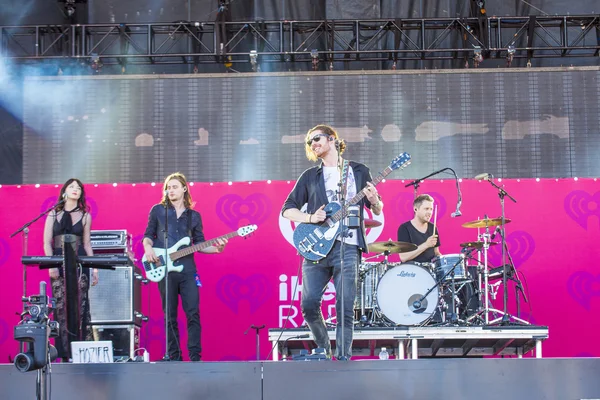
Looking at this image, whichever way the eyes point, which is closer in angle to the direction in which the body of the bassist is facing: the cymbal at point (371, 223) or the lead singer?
the lead singer

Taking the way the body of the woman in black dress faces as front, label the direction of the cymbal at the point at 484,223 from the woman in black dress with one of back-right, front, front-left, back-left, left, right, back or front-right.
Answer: left

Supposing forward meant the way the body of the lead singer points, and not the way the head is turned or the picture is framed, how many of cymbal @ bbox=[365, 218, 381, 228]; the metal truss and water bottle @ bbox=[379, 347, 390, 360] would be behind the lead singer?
3

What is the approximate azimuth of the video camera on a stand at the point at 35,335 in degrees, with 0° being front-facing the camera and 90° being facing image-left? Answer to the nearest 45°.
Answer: approximately 45°

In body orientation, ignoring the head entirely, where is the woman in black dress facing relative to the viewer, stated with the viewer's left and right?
facing the viewer

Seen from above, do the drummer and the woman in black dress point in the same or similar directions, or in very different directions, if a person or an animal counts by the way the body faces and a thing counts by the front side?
same or similar directions

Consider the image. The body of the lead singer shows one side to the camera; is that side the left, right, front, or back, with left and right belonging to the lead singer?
front

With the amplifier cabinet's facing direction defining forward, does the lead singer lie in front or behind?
in front

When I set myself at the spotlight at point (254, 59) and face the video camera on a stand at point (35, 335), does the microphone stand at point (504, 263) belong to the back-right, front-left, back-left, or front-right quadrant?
front-left

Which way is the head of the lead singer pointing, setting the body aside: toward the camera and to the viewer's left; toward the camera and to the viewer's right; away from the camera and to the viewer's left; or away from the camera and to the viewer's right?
toward the camera and to the viewer's left

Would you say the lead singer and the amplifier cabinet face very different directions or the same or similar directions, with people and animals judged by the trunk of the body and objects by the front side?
same or similar directions

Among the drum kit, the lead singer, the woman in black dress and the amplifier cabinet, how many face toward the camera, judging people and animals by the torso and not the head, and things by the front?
4

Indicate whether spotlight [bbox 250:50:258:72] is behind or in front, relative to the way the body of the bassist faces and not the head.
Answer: behind
